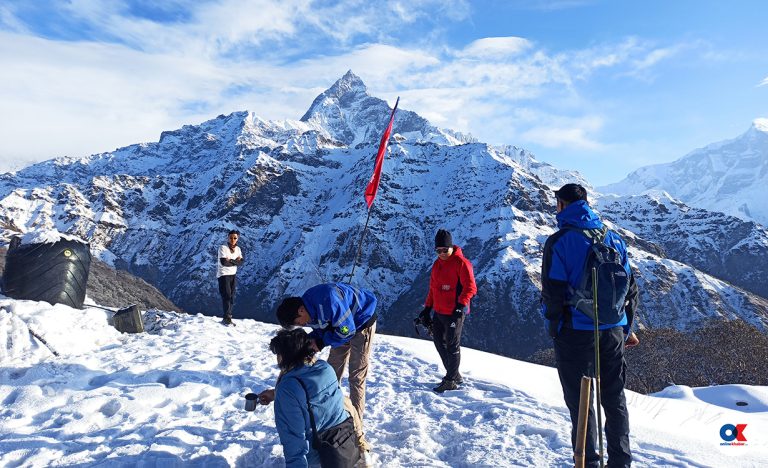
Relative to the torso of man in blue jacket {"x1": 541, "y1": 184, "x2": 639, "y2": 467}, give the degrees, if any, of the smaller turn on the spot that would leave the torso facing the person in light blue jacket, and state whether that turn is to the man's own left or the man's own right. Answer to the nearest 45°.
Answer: approximately 90° to the man's own left

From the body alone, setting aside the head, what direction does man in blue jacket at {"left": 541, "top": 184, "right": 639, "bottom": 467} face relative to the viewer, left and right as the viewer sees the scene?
facing away from the viewer and to the left of the viewer

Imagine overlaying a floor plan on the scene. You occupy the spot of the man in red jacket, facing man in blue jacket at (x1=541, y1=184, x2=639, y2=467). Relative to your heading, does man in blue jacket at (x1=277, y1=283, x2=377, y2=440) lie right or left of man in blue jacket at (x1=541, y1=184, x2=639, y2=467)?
right

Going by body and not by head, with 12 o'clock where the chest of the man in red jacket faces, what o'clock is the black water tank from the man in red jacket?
The black water tank is roughly at 2 o'clock from the man in red jacket.

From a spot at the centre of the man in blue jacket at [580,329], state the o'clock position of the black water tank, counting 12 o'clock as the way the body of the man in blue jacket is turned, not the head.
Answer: The black water tank is roughly at 11 o'clock from the man in blue jacket.

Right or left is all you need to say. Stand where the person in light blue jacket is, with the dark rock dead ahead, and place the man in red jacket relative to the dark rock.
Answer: right

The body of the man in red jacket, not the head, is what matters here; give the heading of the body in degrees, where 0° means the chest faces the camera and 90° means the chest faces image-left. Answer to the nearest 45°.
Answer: approximately 45°
